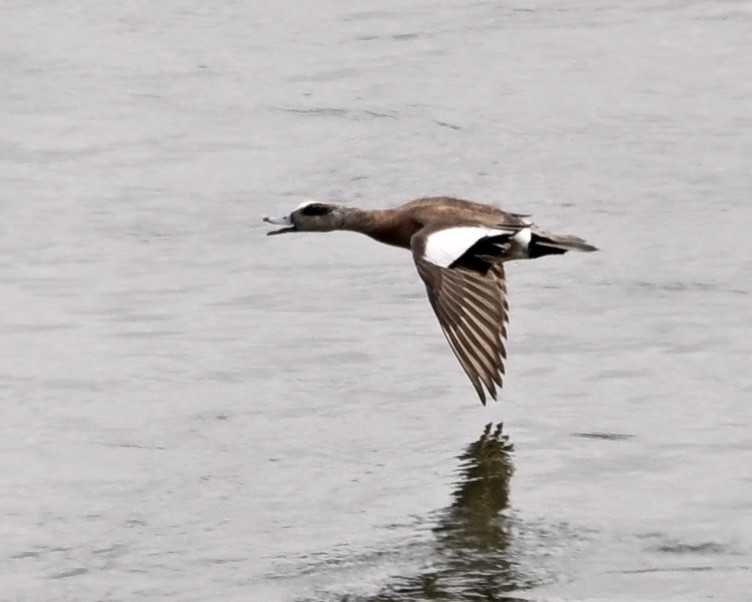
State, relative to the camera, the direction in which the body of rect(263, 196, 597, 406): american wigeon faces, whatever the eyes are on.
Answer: to the viewer's left
